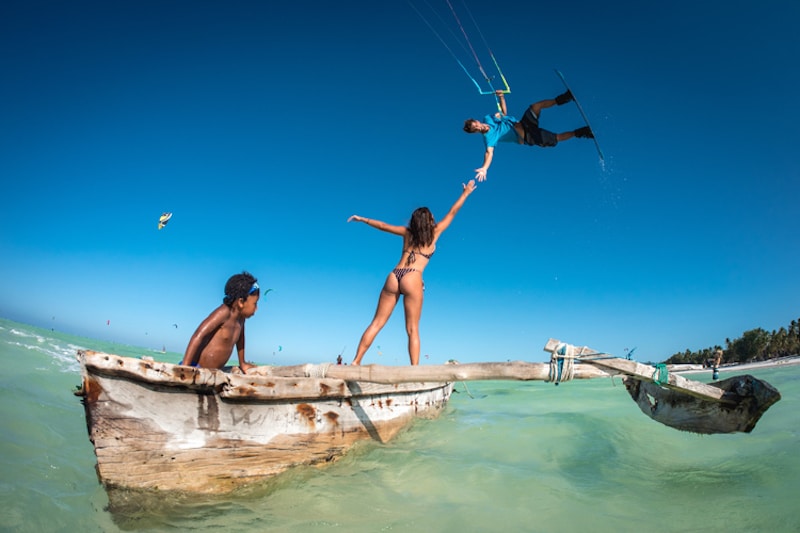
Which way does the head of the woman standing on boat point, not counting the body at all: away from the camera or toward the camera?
away from the camera

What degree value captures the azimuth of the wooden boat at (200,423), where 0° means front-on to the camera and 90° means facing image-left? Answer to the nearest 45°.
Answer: approximately 45°

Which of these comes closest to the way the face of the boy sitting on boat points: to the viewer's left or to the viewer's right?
to the viewer's right
